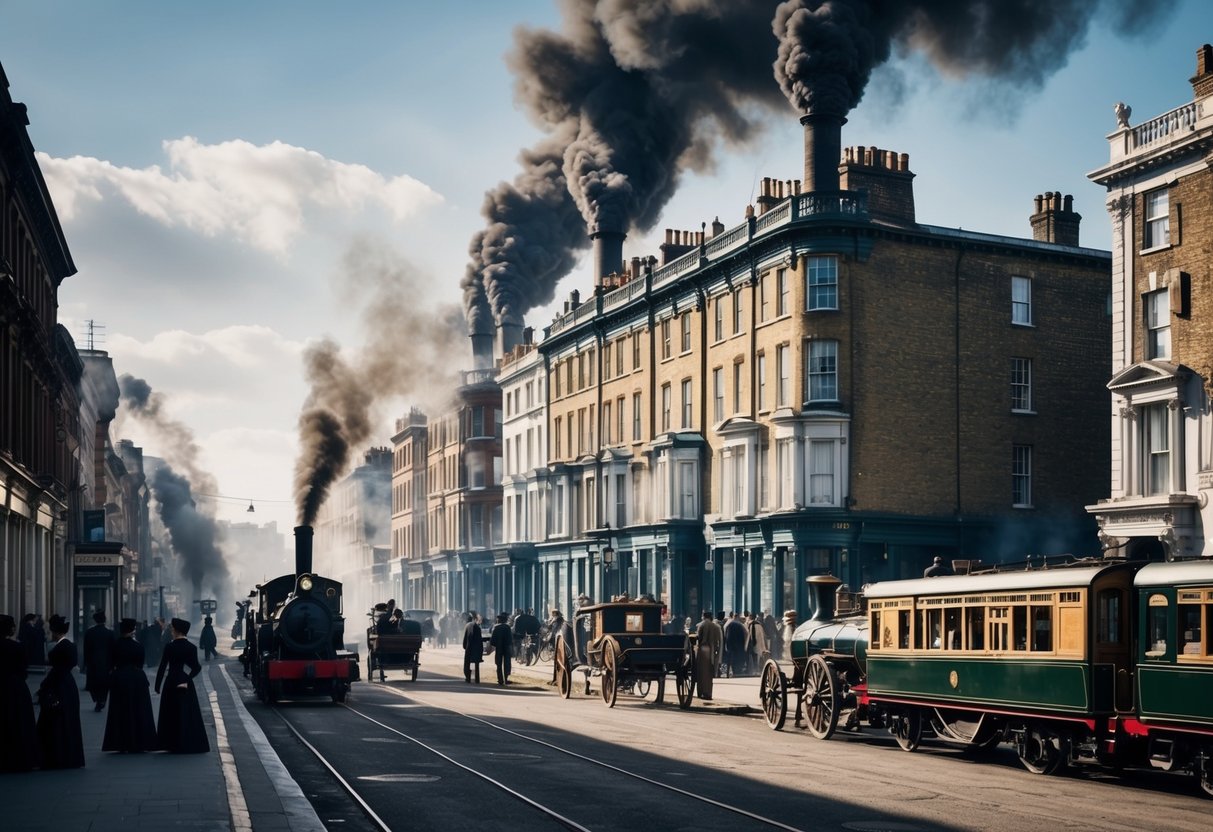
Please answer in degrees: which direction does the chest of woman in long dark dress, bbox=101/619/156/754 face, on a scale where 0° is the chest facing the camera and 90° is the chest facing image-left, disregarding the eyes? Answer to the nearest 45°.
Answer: approximately 180°

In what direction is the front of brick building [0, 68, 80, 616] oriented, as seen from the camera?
facing to the right of the viewer

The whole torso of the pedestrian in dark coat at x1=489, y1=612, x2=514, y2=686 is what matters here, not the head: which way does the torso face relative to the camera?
away from the camera

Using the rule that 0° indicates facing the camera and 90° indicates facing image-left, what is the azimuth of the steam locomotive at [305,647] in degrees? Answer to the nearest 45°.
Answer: approximately 0°

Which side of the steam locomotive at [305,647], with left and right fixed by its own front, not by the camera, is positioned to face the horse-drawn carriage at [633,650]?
left

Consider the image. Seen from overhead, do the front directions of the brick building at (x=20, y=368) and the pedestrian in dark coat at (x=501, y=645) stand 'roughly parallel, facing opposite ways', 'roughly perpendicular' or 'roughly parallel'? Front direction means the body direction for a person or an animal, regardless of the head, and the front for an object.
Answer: roughly perpendicular

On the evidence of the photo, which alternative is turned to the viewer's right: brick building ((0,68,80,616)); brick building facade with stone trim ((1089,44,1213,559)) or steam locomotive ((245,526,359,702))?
the brick building ((0,68,80,616))
